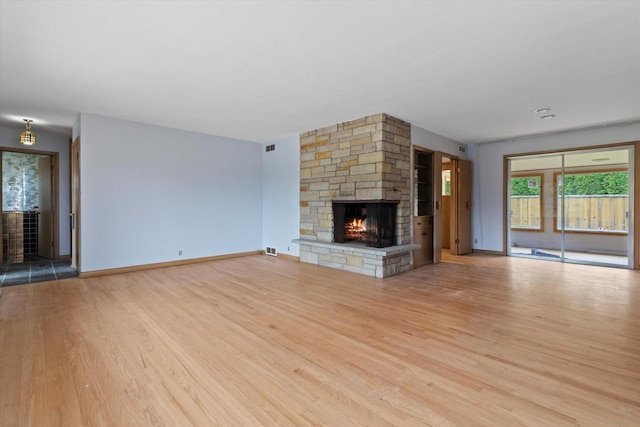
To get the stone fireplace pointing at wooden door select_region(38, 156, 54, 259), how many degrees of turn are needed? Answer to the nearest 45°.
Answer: approximately 45° to its right

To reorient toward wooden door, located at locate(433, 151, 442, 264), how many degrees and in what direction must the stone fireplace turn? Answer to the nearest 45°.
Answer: approximately 180°

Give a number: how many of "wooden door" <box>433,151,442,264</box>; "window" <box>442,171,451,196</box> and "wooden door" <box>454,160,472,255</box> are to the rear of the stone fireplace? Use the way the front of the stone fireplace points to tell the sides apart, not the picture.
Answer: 3

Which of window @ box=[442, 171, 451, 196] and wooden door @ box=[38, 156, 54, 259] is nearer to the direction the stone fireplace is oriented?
the wooden door

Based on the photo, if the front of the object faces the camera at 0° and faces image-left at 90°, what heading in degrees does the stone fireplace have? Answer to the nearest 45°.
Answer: approximately 45°

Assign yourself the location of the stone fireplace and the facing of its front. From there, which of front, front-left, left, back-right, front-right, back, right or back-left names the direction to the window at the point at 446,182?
back

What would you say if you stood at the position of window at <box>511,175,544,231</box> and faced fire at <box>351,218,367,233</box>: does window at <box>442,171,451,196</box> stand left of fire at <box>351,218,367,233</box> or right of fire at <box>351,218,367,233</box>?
right

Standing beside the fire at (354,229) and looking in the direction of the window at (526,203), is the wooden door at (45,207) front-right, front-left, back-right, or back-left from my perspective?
back-left

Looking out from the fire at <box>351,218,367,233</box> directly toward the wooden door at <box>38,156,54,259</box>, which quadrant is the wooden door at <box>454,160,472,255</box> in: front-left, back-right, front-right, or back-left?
back-right

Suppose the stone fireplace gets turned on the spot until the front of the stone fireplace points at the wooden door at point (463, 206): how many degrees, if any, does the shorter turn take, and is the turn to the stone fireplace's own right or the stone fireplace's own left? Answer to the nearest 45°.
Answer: approximately 180°
